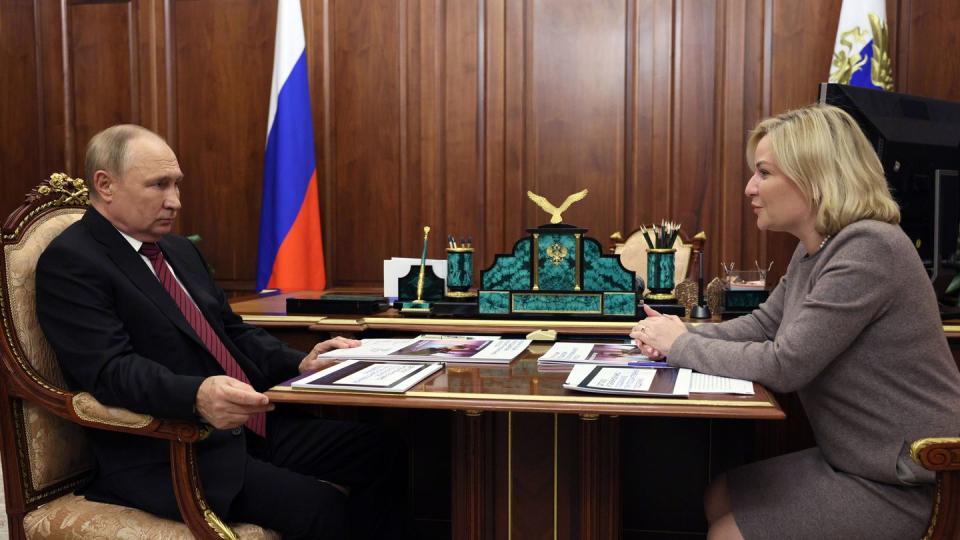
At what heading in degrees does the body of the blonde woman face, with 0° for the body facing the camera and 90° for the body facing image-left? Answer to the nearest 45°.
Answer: approximately 90°

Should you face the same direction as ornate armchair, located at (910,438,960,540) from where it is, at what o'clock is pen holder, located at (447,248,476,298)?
The pen holder is roughly at 1 o'clock from the ornate armchair.

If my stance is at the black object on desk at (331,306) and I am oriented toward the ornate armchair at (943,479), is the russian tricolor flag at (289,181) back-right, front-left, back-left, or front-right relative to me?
back-left

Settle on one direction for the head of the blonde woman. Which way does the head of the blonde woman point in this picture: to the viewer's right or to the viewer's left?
to the viewer's left

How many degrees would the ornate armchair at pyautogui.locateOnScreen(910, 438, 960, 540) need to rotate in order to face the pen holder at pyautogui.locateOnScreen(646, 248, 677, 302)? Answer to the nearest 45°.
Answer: approximately 45° to its right

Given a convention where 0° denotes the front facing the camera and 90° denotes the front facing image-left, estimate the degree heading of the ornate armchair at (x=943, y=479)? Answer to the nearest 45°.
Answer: approximately 90°
